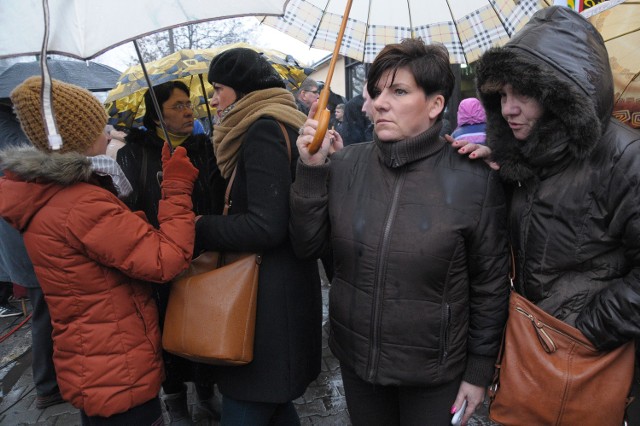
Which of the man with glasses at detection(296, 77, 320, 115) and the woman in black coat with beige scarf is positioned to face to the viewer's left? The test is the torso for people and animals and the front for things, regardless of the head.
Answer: the woman in black coat with beige scarf

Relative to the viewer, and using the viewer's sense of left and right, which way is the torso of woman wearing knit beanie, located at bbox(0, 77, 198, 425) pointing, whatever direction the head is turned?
facing away from the viewer and to the right of the viewer

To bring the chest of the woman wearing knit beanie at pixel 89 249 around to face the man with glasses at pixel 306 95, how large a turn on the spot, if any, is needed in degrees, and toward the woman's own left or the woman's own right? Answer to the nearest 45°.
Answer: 0° — they already face them

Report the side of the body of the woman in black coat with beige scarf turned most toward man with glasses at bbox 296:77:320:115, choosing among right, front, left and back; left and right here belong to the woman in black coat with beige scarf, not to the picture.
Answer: right

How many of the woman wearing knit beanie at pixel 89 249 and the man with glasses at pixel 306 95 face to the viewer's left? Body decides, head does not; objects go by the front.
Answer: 0

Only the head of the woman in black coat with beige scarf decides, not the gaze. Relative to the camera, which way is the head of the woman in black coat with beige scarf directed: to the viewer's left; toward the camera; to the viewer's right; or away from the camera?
to the viewer's left

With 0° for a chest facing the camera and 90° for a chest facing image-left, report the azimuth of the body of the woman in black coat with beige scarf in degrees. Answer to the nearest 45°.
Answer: approximately 90°

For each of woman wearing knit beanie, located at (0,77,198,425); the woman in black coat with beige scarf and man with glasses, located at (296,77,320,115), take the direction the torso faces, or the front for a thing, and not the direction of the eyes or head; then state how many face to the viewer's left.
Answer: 1

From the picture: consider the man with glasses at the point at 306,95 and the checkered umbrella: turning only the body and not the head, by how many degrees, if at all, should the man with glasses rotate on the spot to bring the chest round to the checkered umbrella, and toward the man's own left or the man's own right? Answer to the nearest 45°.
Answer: approximately 45° to the man's own right

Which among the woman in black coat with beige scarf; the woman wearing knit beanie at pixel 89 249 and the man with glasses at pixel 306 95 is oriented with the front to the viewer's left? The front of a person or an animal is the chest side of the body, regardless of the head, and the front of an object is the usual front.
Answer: the woman in black coat with beige scarf

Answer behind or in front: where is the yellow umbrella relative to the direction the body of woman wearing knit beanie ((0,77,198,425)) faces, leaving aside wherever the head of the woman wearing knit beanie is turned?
in front

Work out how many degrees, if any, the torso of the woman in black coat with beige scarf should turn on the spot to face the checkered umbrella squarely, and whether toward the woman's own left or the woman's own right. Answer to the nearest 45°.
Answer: approximately 135° to the woman's own right

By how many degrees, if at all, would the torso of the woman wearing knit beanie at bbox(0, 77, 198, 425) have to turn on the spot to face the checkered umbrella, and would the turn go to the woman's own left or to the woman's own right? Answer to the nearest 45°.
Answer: approximately 45° to the woman's own right

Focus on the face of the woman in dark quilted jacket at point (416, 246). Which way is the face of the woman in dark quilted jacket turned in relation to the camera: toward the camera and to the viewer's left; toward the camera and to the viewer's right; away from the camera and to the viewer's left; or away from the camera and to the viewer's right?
toward the camera and to the viewer's left

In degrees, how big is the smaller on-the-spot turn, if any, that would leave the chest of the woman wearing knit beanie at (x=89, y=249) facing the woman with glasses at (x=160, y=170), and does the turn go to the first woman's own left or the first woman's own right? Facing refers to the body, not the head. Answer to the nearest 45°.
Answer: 0° — they already face them
